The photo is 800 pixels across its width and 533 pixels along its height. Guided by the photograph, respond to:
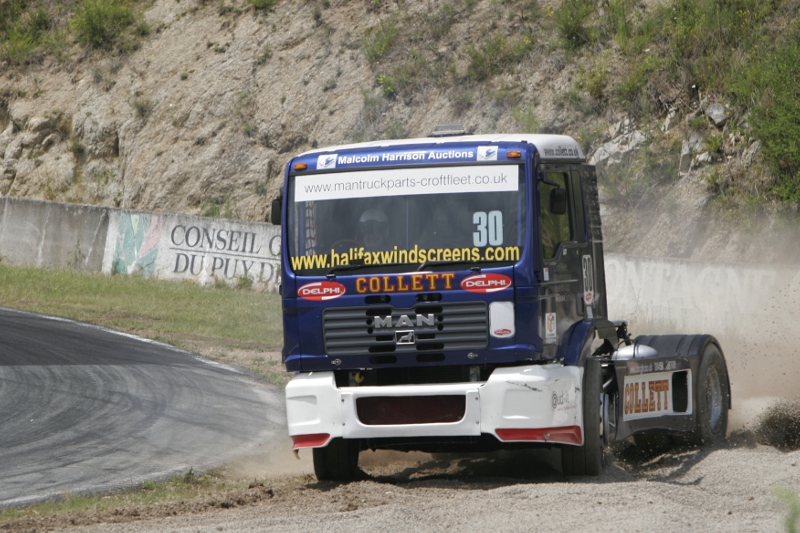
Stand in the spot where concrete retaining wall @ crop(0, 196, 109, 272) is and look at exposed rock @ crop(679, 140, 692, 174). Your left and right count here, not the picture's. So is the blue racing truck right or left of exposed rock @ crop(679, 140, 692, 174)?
right

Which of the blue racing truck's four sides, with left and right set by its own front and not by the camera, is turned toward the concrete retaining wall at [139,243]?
right

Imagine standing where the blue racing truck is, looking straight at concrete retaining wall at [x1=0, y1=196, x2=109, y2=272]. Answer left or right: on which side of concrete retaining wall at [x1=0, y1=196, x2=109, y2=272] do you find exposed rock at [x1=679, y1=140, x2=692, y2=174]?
right

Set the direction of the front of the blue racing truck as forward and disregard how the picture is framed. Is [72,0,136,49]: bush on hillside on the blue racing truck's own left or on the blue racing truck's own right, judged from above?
on the blue racing truck's own right

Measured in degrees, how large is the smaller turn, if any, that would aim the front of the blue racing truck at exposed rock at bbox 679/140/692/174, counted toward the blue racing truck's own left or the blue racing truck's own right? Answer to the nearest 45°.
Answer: approximately 135° to the blue racing truck's own right

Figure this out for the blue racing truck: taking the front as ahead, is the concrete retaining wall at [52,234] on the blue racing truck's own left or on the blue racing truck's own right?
on the blue racing truck's own right

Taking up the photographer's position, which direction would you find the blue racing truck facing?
facing the viewer and to the left of the viewer
